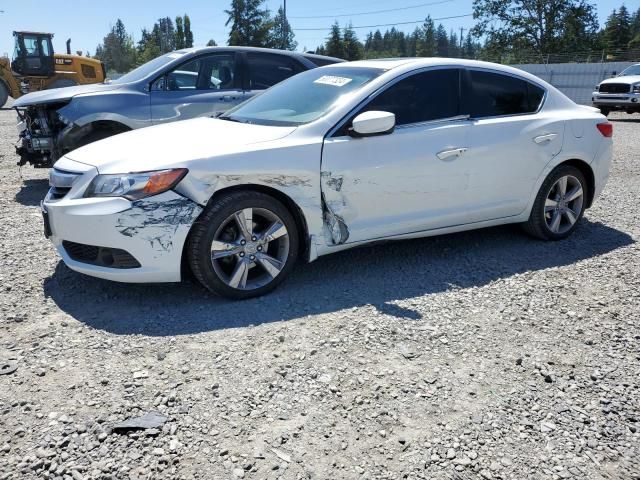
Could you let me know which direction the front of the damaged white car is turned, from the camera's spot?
facing the viewer and to the left of the viewer

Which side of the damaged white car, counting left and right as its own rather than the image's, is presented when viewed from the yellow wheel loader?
right

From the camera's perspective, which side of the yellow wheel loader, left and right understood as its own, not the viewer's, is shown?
left

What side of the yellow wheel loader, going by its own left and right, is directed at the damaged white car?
left

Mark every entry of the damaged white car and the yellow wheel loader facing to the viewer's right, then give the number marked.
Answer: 0

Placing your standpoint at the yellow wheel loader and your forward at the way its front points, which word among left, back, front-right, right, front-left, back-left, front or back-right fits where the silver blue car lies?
left

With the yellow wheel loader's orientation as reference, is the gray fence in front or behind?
behind

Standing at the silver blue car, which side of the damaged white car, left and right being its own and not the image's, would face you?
right

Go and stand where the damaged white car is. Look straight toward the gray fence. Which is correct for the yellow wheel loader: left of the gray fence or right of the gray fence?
left
